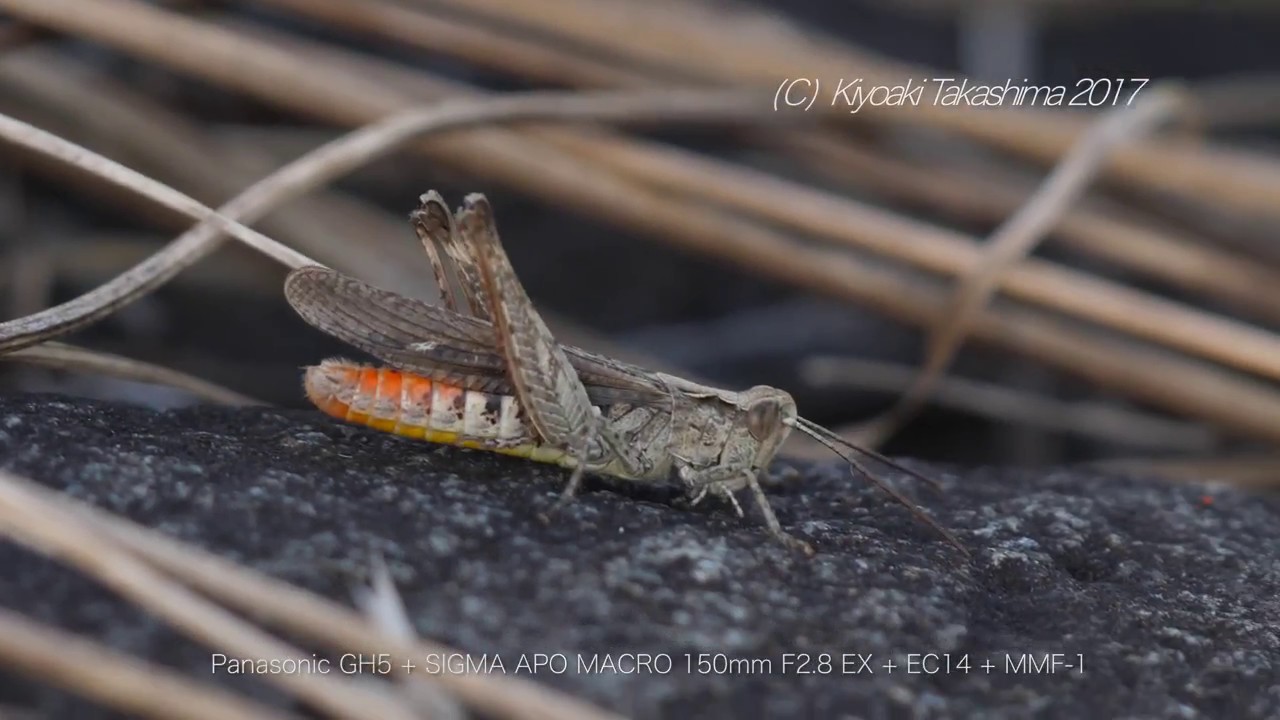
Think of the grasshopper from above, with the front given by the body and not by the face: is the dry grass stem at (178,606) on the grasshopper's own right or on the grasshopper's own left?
on the grasshopper's own right

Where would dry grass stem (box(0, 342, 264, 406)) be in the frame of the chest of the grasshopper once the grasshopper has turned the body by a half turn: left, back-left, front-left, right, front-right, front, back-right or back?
front

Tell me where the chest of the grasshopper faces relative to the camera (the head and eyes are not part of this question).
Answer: to the viewer's right

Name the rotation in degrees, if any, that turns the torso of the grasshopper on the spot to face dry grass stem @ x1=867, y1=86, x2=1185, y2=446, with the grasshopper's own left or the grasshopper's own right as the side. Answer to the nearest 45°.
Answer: approximately 45° to the grasshopper's own left

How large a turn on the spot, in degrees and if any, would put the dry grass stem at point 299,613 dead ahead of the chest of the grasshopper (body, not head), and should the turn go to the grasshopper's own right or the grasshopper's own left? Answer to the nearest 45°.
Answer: approximately 90° to the grasshopper's own right

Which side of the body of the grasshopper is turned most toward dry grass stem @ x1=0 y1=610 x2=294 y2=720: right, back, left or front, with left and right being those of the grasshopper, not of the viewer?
right
